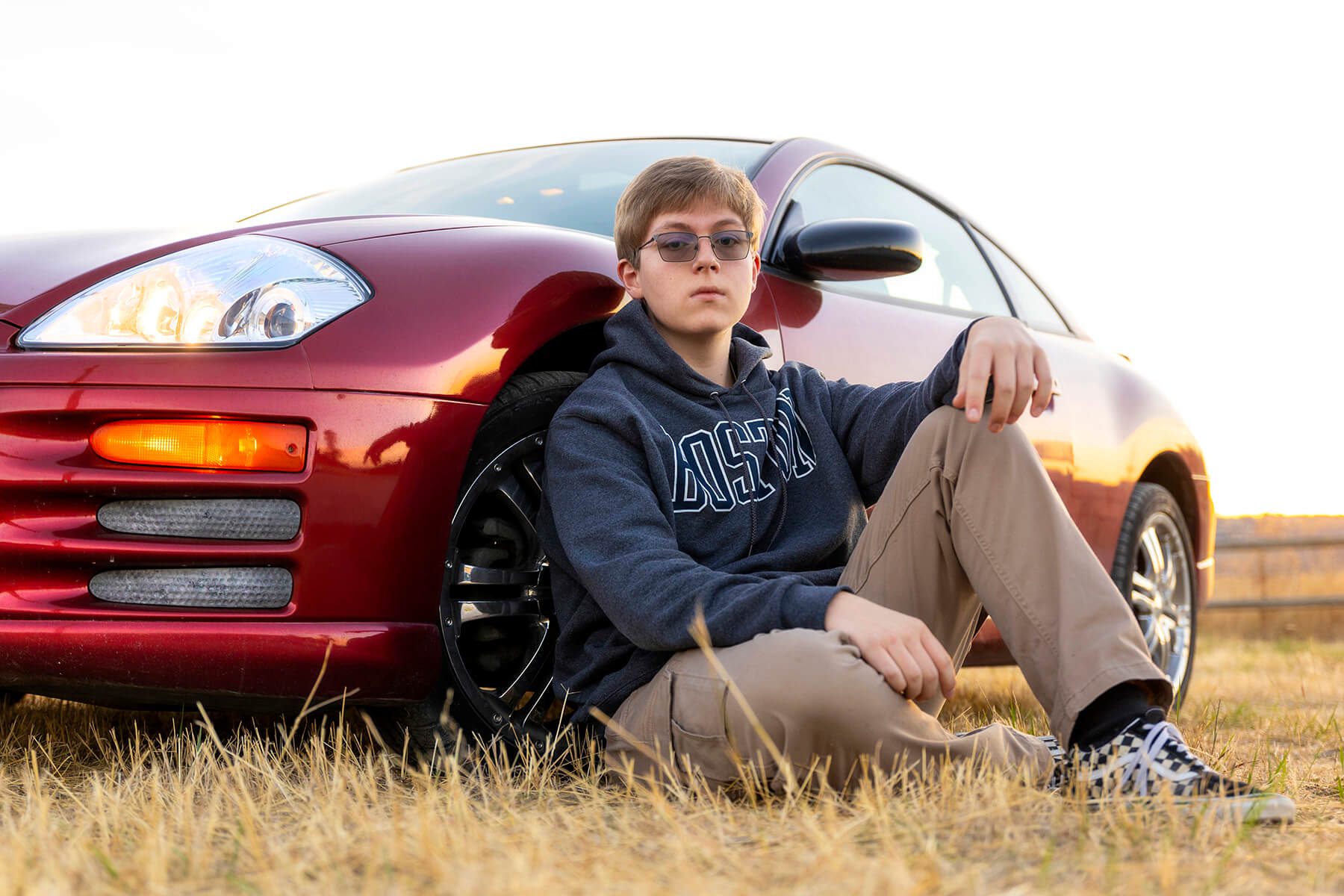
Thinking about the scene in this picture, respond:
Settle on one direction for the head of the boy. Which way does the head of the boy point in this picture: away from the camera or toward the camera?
toward the camera

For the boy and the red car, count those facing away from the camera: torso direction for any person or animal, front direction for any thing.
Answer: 0

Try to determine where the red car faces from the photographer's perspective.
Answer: facing the viewer and to the left of the viewer

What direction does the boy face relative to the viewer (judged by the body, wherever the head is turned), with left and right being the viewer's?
facing the viewer and to the right of the viewer
